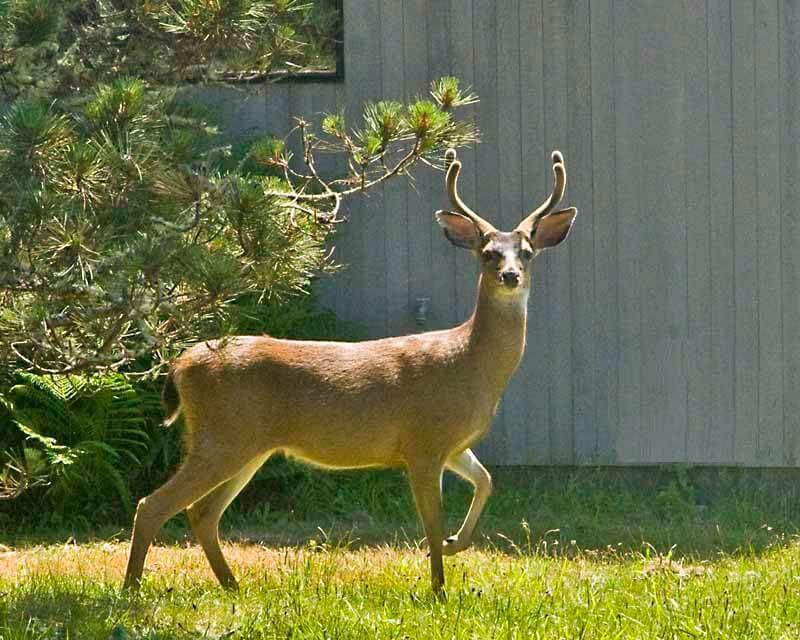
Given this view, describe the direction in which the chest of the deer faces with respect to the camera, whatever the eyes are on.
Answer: to the viewer's right
